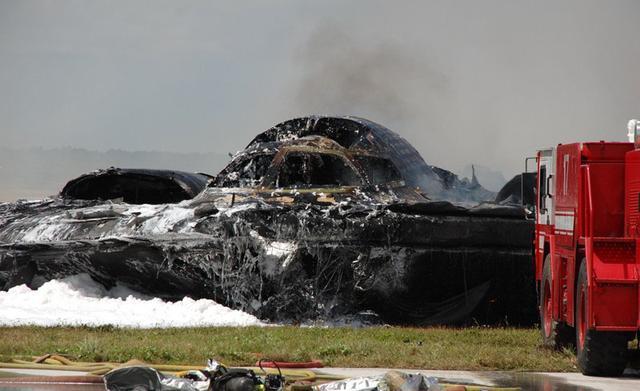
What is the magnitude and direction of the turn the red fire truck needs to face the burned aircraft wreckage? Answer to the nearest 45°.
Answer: approximately 45° to its left
